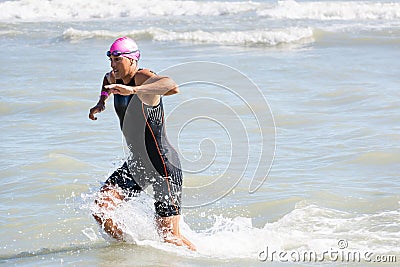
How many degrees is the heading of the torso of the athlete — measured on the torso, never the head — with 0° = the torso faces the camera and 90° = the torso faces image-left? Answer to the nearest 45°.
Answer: approximately 45°

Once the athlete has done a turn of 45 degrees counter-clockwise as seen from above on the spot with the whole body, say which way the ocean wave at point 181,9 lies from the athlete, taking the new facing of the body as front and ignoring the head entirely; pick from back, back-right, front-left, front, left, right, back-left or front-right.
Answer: back

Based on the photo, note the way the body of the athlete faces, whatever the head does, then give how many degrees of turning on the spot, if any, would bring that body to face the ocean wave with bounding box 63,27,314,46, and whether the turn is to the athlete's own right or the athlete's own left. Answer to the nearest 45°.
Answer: approximately 135° to the athlete's own right

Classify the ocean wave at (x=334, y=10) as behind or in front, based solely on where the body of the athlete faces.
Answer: behind
